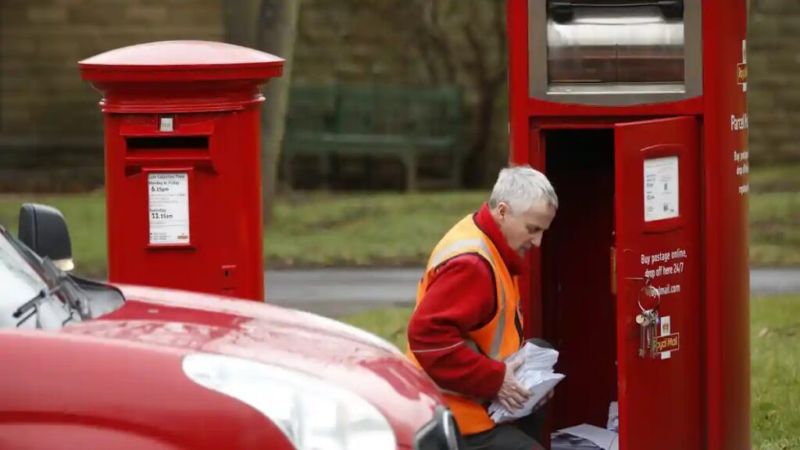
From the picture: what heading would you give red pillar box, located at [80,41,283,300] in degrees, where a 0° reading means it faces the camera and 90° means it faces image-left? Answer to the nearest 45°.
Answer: approximately 0°

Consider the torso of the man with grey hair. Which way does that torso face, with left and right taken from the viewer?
facing to the right of the viewer

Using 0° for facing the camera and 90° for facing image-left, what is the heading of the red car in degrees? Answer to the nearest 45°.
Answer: approximately 315°

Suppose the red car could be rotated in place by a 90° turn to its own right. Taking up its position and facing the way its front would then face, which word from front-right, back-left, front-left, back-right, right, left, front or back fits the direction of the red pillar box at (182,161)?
back-right

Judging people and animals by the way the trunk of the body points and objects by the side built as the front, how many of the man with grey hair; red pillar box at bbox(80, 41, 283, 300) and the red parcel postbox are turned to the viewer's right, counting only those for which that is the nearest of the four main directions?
1

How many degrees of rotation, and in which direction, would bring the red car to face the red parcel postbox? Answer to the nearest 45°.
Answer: approximately 90° to its left

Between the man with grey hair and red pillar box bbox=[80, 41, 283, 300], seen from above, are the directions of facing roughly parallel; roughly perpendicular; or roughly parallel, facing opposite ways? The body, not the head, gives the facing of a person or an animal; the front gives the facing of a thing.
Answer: roughly perpendicular

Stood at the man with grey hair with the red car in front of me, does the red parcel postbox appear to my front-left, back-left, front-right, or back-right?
back-left

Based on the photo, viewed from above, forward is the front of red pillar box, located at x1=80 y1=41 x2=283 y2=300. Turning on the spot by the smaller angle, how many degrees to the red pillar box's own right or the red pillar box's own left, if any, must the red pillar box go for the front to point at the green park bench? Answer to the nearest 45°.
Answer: approximately 180°

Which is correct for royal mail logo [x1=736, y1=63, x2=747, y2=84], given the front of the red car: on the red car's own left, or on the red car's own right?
on the red car's own left

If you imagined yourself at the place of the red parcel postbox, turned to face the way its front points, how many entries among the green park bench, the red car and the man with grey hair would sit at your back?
1

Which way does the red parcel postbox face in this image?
toward the camera

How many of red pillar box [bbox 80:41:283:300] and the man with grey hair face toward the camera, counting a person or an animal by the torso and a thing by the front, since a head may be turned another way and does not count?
1

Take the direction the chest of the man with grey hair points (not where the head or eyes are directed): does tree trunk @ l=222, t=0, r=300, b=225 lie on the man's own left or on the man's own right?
on the man's own left

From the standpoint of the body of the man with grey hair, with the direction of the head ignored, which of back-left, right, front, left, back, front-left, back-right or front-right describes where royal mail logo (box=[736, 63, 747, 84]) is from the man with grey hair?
front-left
